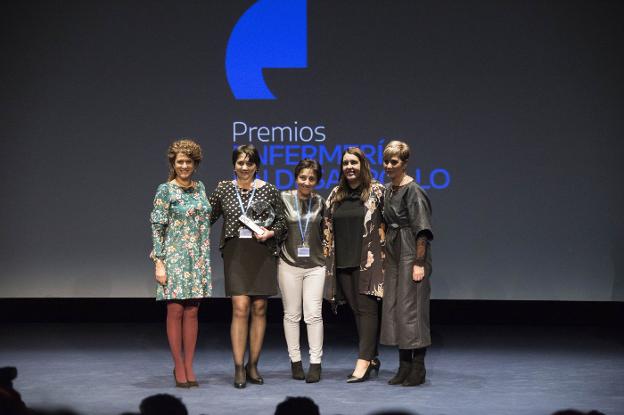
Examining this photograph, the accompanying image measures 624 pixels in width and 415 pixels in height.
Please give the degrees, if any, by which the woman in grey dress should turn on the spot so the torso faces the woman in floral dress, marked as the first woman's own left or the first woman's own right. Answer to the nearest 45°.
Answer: approximately 45° to the first woman's own right

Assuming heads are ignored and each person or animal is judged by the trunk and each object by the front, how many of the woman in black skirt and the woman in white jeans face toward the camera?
2

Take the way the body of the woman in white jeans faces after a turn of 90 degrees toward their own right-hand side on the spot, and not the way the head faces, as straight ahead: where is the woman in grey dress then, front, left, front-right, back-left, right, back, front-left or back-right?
back

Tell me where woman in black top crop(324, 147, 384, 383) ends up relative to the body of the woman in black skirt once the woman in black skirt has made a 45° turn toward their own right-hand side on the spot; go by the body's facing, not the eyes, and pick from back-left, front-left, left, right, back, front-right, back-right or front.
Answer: back-left

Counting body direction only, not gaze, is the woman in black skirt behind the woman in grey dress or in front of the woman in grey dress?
in front

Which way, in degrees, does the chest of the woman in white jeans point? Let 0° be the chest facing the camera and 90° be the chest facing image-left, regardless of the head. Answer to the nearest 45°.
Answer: approximately 0°

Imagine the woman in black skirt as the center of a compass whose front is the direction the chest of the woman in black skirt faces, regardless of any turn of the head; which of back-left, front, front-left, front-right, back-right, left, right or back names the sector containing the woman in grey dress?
left

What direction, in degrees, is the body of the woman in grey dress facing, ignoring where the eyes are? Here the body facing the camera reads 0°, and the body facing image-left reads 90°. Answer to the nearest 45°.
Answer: approximately 45°

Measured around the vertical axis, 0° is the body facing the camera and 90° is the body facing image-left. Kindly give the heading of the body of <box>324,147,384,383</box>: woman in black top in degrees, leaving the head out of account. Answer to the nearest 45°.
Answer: approximately 45°
